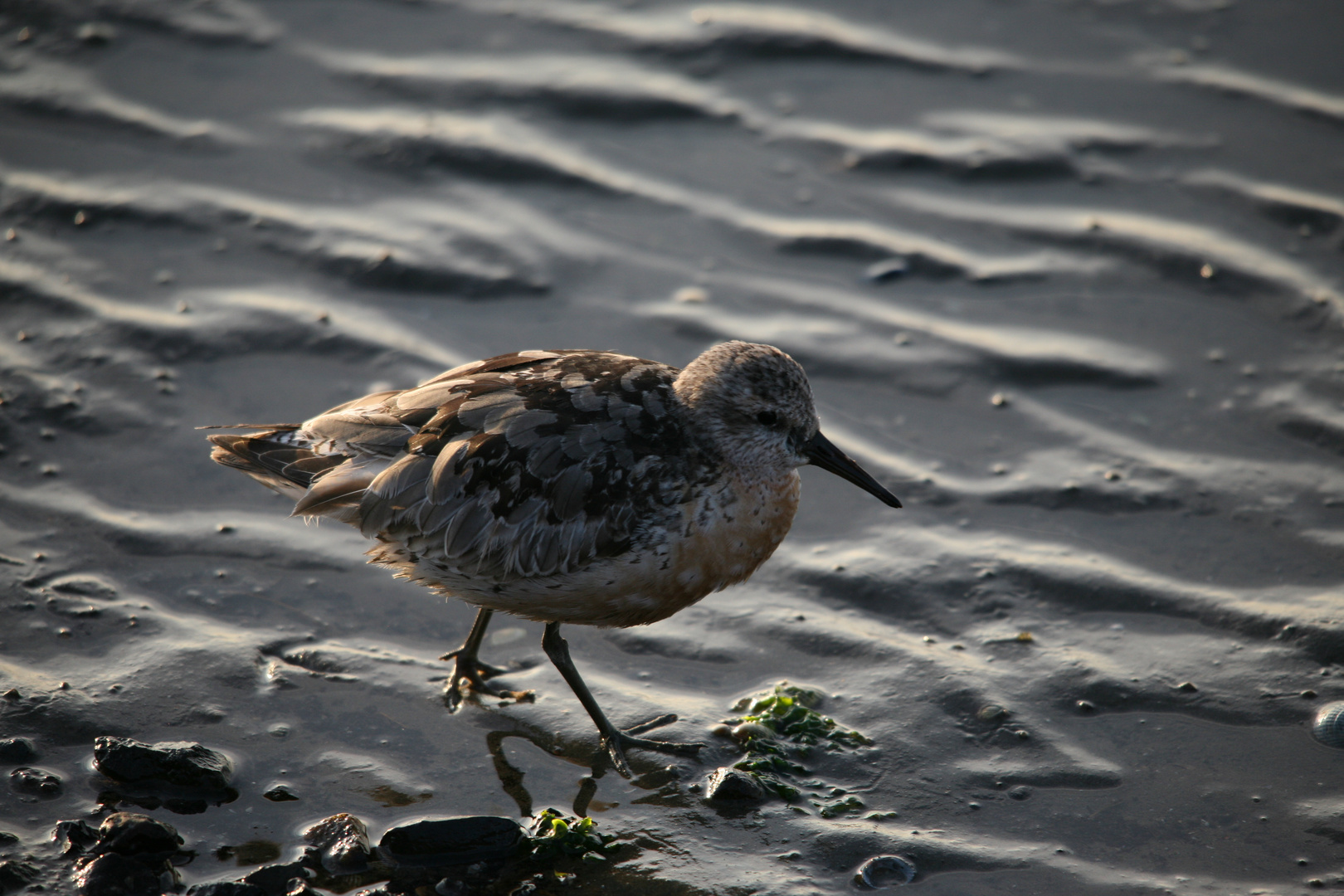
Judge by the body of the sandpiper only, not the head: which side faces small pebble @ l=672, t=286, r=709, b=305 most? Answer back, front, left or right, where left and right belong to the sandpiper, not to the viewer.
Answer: left

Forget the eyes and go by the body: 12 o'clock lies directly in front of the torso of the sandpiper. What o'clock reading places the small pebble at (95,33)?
The small pebble is roughly at 8 o'clock from the sandpiper.

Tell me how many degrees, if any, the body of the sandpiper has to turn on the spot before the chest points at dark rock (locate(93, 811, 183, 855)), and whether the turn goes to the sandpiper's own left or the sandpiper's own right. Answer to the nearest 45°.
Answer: approximately 135° to the sandpiper's own right

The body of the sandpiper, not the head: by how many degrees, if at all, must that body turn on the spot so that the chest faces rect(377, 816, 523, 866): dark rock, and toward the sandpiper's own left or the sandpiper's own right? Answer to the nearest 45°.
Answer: approximately 90° to the sandpiper's own right

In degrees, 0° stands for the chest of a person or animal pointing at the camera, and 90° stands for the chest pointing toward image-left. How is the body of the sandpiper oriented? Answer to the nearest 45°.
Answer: approximately 270°

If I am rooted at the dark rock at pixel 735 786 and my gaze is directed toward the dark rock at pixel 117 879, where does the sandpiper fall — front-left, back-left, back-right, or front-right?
front-right

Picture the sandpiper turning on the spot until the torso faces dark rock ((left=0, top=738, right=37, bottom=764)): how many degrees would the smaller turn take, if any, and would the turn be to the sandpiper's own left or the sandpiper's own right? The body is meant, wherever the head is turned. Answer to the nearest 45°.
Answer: approximately 180°

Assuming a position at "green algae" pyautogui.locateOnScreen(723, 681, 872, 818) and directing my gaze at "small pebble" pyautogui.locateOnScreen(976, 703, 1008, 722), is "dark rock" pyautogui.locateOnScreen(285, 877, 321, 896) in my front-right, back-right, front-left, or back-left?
back-right

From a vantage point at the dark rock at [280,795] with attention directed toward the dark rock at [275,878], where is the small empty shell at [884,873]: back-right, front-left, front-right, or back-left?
front-left

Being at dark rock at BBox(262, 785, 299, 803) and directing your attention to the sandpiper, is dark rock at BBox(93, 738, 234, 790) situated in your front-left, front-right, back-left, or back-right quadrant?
back-left

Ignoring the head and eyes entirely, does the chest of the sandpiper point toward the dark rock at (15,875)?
no

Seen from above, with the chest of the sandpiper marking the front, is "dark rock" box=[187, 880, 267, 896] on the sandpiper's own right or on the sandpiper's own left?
on the sandpiper's own right

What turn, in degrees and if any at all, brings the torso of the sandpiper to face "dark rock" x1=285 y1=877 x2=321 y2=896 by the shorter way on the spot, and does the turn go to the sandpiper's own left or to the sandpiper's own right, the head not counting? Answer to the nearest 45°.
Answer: approximately 135° to the sandpiper's own right

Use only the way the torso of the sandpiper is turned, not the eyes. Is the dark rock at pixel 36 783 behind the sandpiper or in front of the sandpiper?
behind
